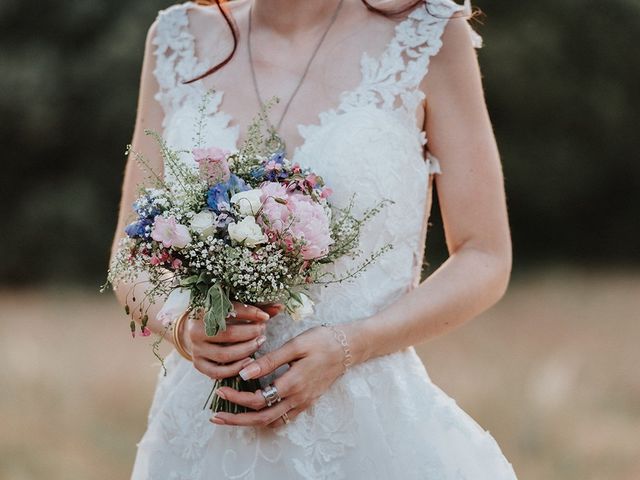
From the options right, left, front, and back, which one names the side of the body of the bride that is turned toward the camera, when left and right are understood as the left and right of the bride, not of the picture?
front
